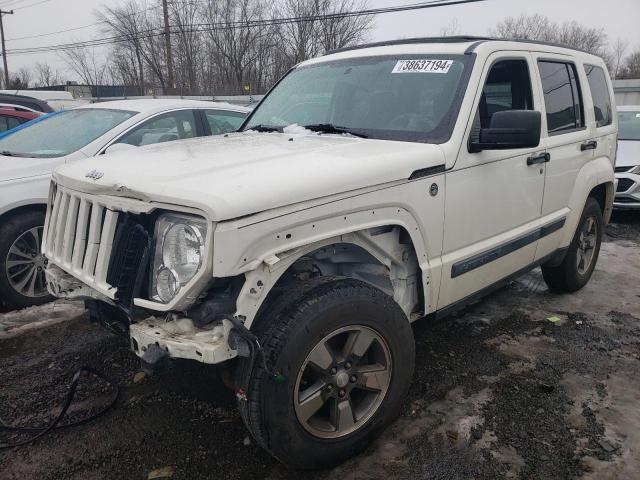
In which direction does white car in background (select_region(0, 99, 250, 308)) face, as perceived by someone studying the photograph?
facing the viewer and to the left of the viewer

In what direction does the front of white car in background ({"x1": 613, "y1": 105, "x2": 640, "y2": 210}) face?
toward the camera

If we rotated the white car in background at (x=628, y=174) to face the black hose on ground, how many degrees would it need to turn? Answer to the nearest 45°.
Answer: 0° — it already faces it

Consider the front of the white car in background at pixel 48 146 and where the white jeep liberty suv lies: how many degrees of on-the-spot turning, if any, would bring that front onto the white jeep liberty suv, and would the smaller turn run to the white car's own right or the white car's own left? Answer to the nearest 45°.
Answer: approximately 90° to the white car's own left

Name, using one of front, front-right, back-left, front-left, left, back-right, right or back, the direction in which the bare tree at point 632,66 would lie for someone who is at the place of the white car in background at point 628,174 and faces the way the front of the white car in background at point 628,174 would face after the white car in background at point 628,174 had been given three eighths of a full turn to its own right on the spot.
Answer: front-right

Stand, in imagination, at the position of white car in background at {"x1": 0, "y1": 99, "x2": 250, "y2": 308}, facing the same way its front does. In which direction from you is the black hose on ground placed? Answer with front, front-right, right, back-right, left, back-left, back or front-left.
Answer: front-left

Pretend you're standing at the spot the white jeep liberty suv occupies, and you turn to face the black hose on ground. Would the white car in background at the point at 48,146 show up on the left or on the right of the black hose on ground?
right

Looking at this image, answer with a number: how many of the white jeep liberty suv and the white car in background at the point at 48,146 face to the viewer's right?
0

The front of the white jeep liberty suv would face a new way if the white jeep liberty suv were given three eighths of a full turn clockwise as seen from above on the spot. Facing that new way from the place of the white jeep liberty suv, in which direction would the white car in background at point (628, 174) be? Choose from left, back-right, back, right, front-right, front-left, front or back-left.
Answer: front-right

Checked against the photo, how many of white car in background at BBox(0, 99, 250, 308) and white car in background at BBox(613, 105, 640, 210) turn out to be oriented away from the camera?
0
